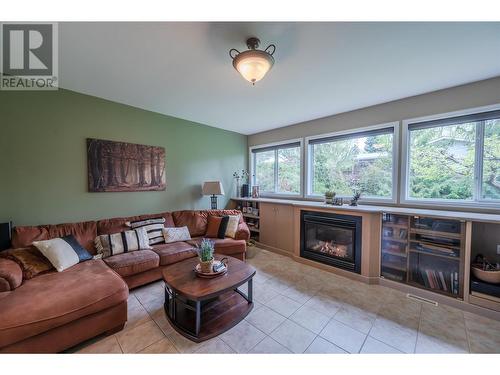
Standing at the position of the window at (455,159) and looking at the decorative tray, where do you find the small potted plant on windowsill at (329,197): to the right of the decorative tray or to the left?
right

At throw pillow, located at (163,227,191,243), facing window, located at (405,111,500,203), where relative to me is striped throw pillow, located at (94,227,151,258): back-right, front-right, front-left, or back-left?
back-right

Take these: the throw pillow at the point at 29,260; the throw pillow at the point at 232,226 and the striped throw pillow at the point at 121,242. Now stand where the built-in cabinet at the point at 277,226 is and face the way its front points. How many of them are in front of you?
3

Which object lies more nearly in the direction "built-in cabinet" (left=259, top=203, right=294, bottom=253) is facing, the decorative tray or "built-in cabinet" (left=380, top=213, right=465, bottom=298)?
the decorative tray

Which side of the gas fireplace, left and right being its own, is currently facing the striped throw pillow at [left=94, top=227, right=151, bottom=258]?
front

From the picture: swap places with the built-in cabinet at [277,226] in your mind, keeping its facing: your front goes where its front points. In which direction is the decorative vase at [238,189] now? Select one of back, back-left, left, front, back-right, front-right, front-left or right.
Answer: right

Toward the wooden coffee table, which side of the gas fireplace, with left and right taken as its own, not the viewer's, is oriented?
front

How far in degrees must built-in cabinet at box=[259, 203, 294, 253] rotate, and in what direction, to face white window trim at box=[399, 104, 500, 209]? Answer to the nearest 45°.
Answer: approximately 90° to its left

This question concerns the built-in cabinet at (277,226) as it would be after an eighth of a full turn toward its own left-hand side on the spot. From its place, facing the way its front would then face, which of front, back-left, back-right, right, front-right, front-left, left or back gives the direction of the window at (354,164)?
left

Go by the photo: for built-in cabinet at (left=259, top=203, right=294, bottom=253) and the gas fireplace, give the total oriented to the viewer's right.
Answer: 0

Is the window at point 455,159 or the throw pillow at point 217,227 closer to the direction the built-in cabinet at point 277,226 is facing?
the throw pillow

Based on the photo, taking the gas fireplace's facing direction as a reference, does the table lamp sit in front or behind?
in front

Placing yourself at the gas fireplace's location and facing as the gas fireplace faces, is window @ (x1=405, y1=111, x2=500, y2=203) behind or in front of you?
behind

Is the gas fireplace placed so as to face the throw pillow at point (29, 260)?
yes

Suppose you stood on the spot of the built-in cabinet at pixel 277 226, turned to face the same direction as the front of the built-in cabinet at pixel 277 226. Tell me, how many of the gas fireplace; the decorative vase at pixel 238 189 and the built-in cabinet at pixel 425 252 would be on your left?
2

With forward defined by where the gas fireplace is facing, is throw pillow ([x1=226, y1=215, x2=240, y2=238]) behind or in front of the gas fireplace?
in front
